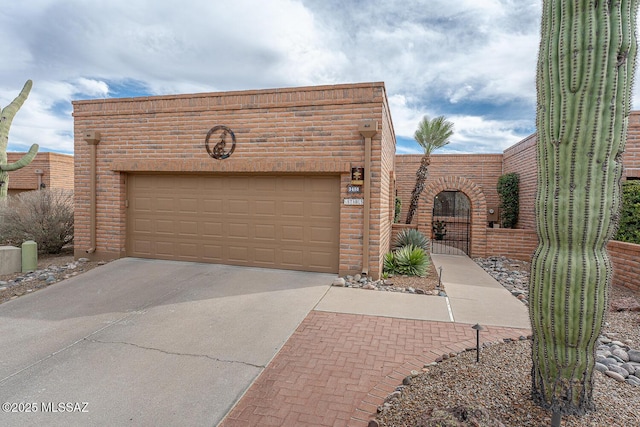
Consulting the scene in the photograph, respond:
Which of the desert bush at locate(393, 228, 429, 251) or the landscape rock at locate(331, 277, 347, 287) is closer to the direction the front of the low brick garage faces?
the landscape rock

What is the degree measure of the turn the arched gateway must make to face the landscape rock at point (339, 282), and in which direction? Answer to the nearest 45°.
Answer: approximately 45° to its right

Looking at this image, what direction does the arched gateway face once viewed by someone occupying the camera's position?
facing the viewer

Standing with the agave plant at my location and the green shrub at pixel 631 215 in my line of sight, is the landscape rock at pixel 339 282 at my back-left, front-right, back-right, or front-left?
back-right

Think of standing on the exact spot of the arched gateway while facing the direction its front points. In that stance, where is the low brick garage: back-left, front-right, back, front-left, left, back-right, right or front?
front-right

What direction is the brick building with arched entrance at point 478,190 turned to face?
toward the camera

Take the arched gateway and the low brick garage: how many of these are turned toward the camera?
2

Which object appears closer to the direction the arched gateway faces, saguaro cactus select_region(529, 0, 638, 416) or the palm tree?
the saguaro cactus

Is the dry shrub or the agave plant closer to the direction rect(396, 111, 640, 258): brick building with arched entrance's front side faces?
the agave plant

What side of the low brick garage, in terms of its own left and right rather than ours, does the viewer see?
front

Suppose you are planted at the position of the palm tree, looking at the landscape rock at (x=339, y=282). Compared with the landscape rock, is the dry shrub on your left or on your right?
right

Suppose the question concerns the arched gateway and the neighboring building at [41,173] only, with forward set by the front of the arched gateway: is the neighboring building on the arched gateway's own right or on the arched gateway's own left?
on the arched gateway's own right

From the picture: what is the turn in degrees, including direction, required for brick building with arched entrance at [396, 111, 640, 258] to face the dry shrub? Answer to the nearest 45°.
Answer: approximately 45° to its right

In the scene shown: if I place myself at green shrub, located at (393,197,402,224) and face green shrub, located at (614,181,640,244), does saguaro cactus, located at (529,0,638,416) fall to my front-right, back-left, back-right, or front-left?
front-right

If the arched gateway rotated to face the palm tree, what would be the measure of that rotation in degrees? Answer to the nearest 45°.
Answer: approximately 180°
